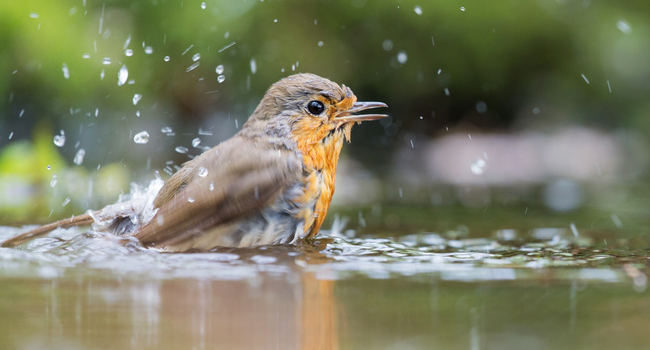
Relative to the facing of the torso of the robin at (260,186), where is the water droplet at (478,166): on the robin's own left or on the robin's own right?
on the robin's own left

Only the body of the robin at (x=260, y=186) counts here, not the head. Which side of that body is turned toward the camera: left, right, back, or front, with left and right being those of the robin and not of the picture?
right

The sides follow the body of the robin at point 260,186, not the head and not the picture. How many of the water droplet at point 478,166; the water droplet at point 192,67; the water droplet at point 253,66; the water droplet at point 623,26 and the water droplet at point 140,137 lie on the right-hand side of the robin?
0

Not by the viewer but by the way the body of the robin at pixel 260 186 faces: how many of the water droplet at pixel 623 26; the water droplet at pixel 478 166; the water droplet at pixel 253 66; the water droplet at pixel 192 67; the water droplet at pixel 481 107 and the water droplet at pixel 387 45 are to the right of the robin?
0

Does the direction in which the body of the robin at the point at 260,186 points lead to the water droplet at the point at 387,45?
no

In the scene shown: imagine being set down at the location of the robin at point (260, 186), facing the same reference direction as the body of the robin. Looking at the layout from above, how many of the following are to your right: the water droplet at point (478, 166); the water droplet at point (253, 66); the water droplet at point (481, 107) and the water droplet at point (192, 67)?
0

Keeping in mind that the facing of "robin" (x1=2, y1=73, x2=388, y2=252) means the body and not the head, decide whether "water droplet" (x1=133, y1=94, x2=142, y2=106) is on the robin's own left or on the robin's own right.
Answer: on the robin's own left

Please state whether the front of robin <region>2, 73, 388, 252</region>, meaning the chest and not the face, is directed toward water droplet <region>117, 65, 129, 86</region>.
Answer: no

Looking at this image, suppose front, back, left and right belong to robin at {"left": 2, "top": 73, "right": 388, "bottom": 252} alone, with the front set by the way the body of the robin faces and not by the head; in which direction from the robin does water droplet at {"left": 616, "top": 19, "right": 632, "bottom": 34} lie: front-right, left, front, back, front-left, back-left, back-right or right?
front-left

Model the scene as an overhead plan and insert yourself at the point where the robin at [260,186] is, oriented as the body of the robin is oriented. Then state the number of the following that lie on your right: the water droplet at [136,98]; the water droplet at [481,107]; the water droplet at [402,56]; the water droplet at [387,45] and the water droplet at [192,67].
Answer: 0

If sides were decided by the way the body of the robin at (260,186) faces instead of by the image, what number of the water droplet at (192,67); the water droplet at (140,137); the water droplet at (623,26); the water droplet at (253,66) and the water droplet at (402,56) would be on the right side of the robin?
0
